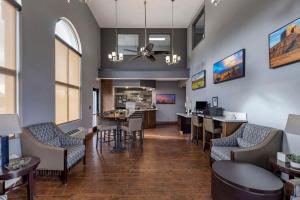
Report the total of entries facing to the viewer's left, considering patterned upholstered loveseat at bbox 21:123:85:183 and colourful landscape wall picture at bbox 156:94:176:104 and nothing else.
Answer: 0

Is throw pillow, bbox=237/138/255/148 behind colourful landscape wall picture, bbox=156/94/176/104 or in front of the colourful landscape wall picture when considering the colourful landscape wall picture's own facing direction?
in front

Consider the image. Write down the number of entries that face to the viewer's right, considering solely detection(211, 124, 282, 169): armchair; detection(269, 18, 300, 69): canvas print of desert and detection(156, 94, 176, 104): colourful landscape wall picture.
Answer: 0

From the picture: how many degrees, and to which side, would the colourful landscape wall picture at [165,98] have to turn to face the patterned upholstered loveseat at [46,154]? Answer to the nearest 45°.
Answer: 0° — it already faces it

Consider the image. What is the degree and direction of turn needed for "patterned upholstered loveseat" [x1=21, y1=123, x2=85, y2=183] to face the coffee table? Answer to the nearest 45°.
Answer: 0° — it already faces it

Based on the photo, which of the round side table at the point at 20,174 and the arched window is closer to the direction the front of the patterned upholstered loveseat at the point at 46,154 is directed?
the round side table

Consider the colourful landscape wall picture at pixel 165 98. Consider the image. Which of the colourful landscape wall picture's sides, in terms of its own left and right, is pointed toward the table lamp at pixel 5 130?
front

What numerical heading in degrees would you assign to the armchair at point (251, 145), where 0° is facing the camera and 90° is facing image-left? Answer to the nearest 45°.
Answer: approximately 45°

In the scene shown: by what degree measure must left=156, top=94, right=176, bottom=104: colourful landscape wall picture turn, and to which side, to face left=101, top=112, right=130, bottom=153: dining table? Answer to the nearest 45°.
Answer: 0° — it already faces it

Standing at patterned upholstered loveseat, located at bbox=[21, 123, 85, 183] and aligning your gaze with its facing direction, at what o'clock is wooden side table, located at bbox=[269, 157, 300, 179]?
The wooden side table is roughly at 12 o'clock from the patterned upholstered loveseat.

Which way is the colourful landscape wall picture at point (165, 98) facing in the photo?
toward the camera

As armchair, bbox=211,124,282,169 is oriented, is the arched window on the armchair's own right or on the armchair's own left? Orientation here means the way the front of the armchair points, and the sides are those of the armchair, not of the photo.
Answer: on the armchair's own right

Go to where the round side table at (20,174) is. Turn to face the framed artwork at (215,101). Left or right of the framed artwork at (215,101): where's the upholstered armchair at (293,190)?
right

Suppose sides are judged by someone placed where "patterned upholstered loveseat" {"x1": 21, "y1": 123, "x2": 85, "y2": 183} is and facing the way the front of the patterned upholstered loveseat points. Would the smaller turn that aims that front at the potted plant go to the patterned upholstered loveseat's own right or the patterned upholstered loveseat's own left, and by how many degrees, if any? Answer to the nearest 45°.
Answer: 0° — it already faces it
